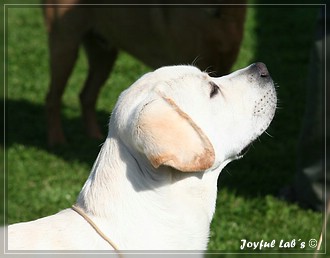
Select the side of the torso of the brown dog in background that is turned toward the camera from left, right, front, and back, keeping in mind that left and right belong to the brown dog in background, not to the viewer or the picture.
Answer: right

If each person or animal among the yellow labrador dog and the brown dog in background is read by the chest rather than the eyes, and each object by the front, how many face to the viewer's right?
2

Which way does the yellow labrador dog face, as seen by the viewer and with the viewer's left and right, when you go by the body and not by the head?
facing to the right of the viewer

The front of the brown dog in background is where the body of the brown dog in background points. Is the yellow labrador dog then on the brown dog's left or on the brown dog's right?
on the brown dog's right

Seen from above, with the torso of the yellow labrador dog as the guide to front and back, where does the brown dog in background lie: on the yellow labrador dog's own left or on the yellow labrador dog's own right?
on the yellow labrador dog's own left
